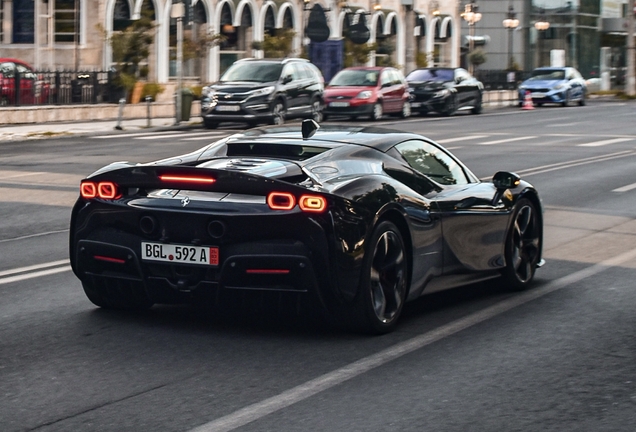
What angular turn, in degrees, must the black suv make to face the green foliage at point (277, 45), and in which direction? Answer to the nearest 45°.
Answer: approximately 135° to its right

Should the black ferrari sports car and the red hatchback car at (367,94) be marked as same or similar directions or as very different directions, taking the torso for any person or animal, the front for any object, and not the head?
very different directions

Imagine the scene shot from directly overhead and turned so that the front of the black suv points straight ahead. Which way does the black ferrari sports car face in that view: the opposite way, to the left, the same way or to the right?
the opposite way

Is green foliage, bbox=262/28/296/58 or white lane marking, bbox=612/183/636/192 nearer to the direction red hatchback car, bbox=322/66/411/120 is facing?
the white lane marking

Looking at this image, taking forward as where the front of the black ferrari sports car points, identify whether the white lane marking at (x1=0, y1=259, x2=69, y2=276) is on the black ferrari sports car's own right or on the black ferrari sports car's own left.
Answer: on the black ferrari sports car's own left

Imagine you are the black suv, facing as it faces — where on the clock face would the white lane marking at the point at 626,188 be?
The white lane marking is roughly at 10 o'clock from the black suv.

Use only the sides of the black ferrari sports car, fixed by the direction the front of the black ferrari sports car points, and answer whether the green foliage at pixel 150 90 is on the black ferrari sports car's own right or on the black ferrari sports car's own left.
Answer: on the black ferrari sports car's own left

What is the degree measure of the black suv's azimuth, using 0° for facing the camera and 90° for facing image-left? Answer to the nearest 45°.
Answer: approximately 45°
